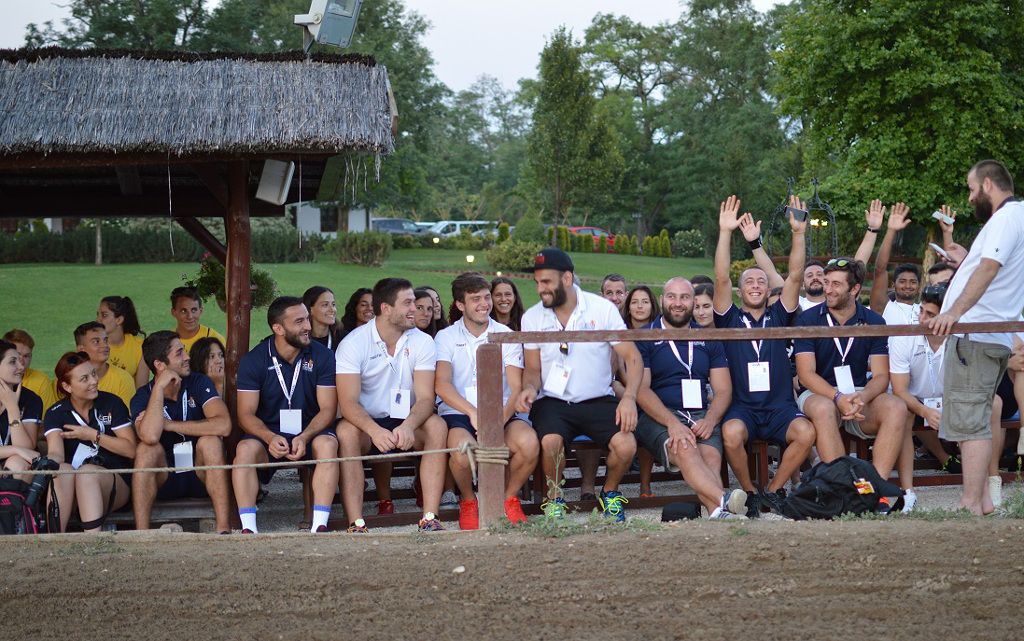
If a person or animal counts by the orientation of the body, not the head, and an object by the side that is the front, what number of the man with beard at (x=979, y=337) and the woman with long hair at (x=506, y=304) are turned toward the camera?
1

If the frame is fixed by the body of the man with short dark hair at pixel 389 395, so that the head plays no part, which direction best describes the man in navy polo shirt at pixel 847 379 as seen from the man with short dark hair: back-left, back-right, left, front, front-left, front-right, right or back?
left

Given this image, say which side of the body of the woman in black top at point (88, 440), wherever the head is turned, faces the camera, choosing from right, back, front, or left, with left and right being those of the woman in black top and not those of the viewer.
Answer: front

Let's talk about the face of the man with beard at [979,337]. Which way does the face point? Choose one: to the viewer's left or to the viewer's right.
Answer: to the viewer's left

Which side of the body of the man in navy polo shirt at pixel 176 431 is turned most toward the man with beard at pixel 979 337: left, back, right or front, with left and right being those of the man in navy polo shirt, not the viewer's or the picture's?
left

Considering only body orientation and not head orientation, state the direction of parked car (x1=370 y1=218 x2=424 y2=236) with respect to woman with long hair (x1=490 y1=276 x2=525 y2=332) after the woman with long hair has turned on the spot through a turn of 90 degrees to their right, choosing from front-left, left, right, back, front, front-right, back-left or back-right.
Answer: right

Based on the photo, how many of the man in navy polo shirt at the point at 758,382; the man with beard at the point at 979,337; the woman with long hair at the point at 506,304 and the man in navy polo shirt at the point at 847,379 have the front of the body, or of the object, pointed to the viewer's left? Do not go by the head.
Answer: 1

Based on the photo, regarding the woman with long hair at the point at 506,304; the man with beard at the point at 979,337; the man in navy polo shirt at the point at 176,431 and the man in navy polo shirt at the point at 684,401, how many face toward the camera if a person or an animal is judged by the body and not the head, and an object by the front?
3

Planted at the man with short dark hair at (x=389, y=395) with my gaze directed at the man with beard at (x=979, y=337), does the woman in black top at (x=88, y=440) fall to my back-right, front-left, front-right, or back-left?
back-right

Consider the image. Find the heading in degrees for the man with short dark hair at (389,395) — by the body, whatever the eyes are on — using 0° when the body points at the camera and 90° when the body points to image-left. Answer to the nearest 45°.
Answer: approximately 0°

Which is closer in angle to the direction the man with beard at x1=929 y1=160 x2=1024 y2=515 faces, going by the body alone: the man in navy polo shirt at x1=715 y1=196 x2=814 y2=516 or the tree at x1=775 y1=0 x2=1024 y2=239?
the man in navy polo shirt

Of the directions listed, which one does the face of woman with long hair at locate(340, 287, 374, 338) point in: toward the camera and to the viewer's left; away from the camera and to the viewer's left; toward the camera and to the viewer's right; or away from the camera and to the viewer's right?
toward the camera and to the viewer's right

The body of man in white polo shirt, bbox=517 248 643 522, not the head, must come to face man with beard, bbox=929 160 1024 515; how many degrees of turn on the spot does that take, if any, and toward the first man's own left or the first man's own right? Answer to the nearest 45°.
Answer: approximately 90° to the first man's own left
